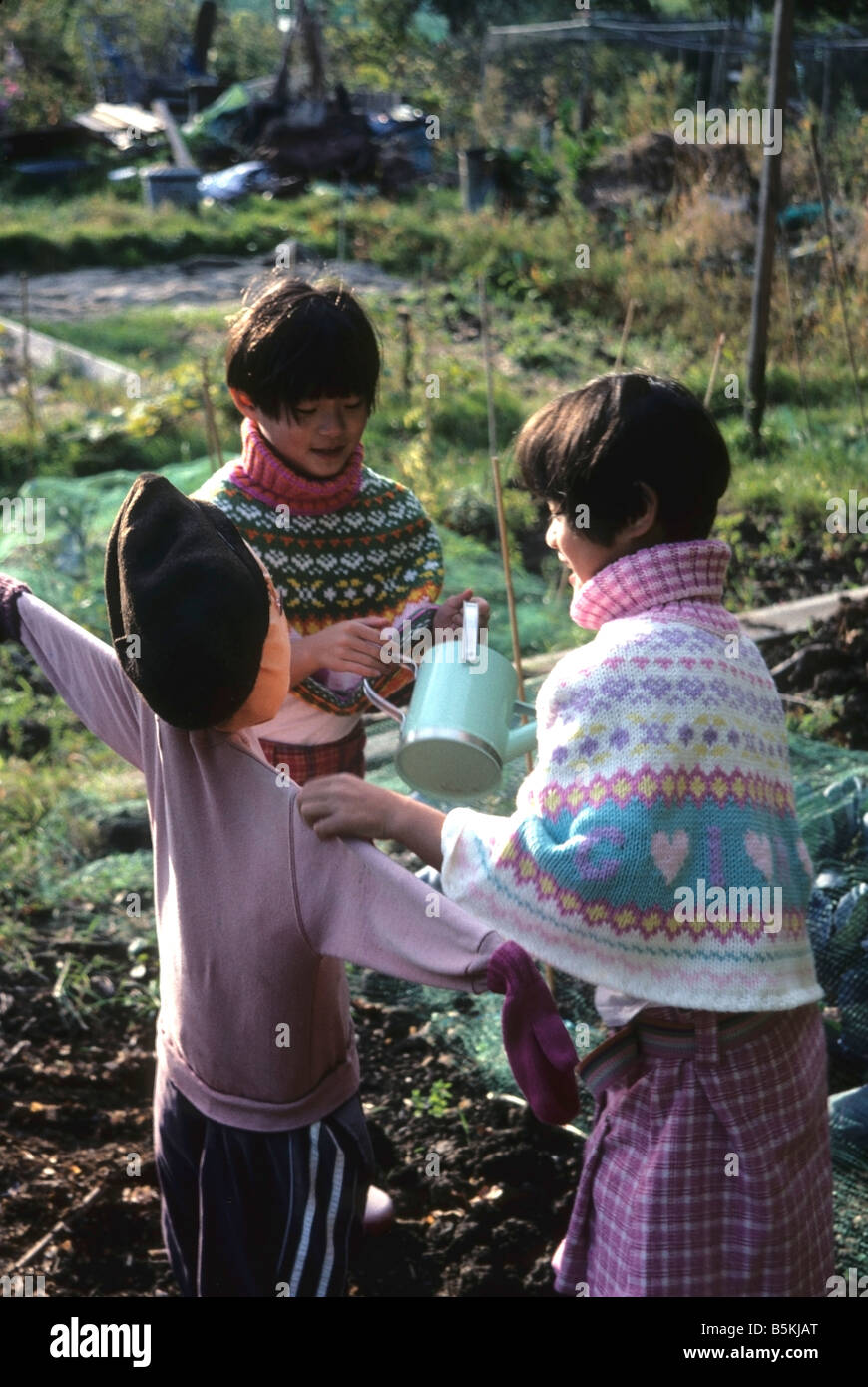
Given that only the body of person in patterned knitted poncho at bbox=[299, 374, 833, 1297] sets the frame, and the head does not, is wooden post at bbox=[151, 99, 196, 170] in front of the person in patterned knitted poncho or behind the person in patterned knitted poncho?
in front

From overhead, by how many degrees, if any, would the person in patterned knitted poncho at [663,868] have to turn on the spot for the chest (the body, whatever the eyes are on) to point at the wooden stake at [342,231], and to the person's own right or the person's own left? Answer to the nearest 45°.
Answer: approximately 45° to the person's own right

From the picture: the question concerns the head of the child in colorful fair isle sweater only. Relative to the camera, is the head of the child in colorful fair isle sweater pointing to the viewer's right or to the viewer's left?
to the viewer's right

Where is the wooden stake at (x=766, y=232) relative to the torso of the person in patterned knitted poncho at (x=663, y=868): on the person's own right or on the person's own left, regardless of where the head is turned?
on the person's own right

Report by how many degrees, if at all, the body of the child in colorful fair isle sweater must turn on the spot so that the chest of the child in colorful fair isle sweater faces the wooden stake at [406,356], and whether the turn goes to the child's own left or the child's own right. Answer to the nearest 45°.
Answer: approximately 135° to the child's own left

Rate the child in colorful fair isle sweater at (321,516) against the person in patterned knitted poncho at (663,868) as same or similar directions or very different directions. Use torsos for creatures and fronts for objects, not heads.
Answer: very different directions

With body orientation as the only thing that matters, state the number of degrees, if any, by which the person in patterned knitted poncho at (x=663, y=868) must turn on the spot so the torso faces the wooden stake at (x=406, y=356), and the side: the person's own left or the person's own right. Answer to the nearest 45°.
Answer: approximately 45° to the person's own right

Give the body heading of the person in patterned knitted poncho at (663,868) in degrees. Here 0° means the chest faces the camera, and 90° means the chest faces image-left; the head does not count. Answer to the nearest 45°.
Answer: approximately 135°
